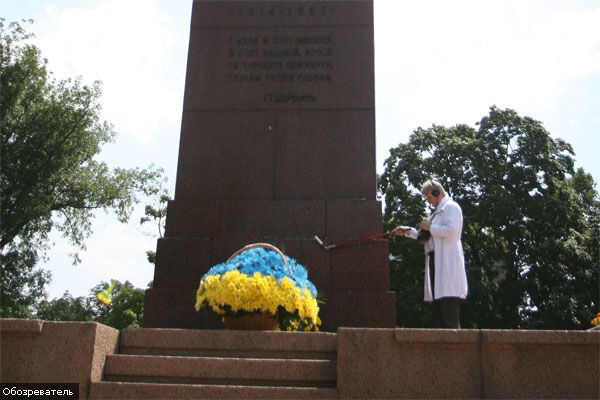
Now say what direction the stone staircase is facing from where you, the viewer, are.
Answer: facing the viewer

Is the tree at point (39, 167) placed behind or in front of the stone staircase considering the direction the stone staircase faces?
behind

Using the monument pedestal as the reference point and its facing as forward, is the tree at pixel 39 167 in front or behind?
behind

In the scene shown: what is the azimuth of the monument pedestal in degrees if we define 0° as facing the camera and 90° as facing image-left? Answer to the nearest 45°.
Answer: approximately 0°

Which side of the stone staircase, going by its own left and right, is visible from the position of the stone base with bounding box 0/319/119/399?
right

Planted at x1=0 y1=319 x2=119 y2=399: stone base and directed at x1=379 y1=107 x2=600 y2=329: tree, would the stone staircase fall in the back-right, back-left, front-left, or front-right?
front-right
